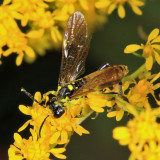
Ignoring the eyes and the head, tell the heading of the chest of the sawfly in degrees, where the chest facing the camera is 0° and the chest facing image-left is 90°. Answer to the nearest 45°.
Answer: approximately 45°
